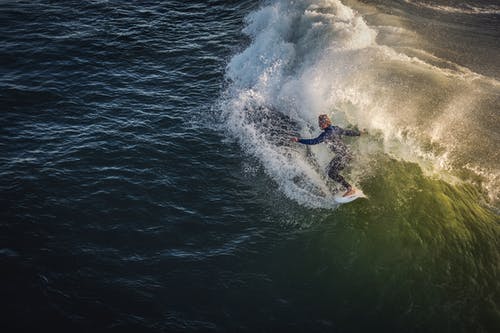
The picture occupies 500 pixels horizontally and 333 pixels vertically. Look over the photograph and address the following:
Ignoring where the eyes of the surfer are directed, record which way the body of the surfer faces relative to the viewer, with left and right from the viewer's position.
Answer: facing the viewer and to the left of the viewer

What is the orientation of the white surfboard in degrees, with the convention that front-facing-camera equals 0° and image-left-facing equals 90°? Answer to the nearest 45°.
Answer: approximately 270°
